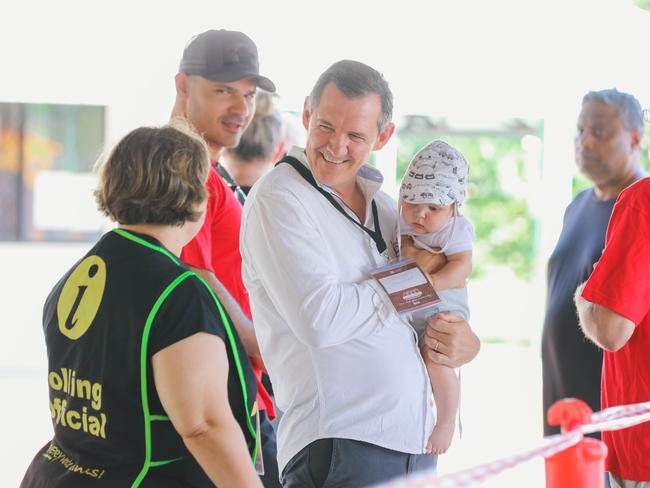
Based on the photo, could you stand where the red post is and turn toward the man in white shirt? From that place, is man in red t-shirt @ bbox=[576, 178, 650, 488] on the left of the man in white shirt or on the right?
right

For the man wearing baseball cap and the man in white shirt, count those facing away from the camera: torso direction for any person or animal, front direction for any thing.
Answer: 0

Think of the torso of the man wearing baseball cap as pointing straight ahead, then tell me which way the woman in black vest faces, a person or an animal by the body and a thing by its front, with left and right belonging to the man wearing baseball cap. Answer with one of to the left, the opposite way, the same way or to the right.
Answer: to the left

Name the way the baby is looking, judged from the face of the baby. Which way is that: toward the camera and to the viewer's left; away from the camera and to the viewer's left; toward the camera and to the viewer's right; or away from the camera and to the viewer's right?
toward the camera and to the viewer's left

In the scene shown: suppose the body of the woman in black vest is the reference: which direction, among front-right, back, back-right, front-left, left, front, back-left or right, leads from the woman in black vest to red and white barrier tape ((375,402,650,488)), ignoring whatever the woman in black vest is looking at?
right

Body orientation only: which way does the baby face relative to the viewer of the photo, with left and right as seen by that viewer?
facing the viewer and to the left of the viewer

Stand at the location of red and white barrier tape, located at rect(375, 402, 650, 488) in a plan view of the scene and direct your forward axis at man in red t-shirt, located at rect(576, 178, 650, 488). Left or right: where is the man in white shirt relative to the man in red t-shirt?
left

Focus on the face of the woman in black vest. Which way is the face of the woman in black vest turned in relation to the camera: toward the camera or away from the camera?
away from the camera

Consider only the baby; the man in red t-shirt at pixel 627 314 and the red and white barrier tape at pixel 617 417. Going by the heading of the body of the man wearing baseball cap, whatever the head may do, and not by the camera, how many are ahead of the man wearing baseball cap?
3

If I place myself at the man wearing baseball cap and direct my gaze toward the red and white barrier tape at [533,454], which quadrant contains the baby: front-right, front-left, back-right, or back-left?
front-left

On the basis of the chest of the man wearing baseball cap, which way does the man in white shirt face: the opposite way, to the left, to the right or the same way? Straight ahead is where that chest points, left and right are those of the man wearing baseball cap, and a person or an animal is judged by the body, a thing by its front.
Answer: the same way

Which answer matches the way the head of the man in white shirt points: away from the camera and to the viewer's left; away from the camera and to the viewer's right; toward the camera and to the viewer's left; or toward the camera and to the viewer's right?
toward the camera and to the viewer's left

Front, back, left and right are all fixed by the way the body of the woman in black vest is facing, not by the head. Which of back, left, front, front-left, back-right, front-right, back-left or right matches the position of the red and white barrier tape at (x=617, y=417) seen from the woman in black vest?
front-right

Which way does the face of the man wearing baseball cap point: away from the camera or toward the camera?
toward the camera

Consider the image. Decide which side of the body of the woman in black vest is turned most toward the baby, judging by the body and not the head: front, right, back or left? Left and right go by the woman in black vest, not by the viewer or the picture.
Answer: front
